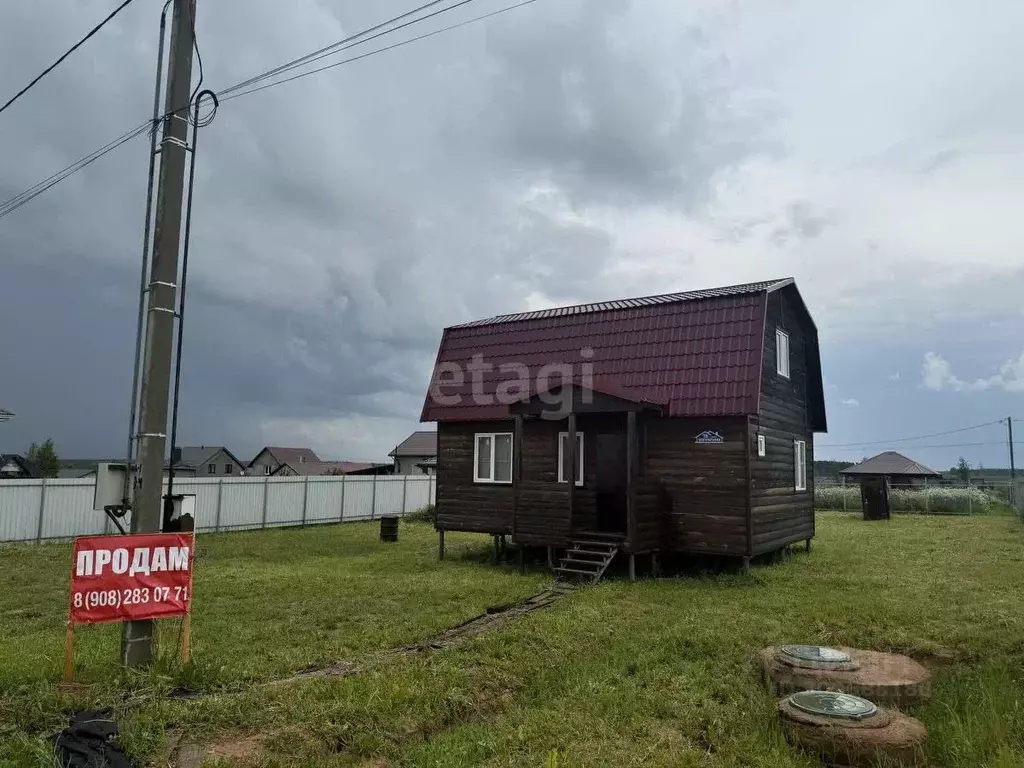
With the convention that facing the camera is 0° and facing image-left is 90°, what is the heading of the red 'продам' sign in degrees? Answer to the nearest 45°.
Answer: approximately 0°

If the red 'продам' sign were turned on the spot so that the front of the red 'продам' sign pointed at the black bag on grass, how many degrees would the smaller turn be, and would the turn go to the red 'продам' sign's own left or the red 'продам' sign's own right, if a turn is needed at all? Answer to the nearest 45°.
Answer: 0° — it already faces it

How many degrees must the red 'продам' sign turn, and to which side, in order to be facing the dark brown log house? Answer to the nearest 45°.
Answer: approximately 135° to its left

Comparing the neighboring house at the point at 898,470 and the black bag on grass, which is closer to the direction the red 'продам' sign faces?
the black bag on grass

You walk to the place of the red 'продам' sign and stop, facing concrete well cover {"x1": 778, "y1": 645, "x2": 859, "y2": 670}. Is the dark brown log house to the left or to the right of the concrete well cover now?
left

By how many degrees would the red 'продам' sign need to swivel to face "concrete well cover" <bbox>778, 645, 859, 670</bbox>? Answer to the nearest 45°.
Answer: approximately 90° to its left

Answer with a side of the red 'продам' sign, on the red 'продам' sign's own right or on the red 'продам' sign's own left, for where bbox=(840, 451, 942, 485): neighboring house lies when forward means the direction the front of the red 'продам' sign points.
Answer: on the red 'продам' sign's own left

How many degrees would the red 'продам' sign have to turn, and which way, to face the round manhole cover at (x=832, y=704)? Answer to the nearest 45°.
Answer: approximately 45° to its left
